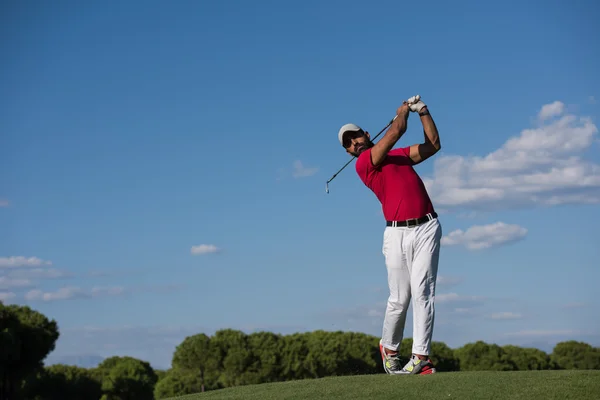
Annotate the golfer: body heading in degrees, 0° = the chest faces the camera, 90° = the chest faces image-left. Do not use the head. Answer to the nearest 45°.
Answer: approximately 0°
